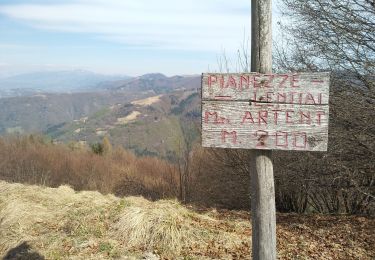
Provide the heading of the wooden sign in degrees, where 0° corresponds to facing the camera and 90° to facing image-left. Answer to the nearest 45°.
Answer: approximately 0°
